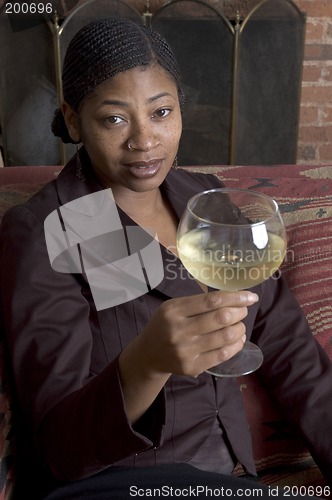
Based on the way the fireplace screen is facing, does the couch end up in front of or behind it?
in front

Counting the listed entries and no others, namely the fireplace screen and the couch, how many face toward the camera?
2

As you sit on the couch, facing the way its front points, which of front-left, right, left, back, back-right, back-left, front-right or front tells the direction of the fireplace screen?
back

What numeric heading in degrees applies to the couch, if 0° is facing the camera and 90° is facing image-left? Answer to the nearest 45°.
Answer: approximately 0°

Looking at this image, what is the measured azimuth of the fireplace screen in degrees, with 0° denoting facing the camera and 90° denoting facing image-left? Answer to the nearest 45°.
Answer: approximately 0°
